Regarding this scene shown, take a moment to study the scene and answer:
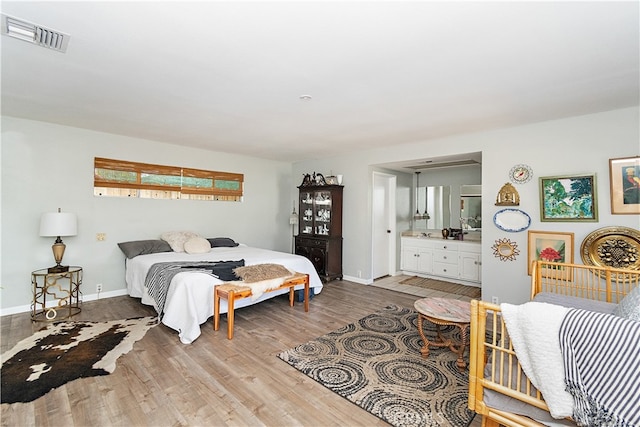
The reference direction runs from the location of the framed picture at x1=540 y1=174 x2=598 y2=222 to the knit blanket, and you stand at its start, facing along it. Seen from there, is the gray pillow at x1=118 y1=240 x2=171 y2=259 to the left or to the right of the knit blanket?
right

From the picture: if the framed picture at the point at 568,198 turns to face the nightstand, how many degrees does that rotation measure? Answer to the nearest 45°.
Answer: approximately 45° to its right

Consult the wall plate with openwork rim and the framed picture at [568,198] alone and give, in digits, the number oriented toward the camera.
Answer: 2

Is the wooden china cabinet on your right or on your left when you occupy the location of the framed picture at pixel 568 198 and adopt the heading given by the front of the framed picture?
on your right

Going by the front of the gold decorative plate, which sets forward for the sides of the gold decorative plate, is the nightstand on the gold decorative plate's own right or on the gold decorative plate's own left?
on the gold decorative plate's own right

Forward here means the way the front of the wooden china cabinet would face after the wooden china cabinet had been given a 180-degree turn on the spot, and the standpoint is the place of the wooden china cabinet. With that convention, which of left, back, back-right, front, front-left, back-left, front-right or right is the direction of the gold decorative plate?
right

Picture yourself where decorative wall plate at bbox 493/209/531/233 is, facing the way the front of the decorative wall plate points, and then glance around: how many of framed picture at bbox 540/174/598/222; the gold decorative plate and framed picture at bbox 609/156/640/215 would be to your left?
3

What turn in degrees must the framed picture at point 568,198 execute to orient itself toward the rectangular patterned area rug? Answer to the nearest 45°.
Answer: approximately 45° to its right
